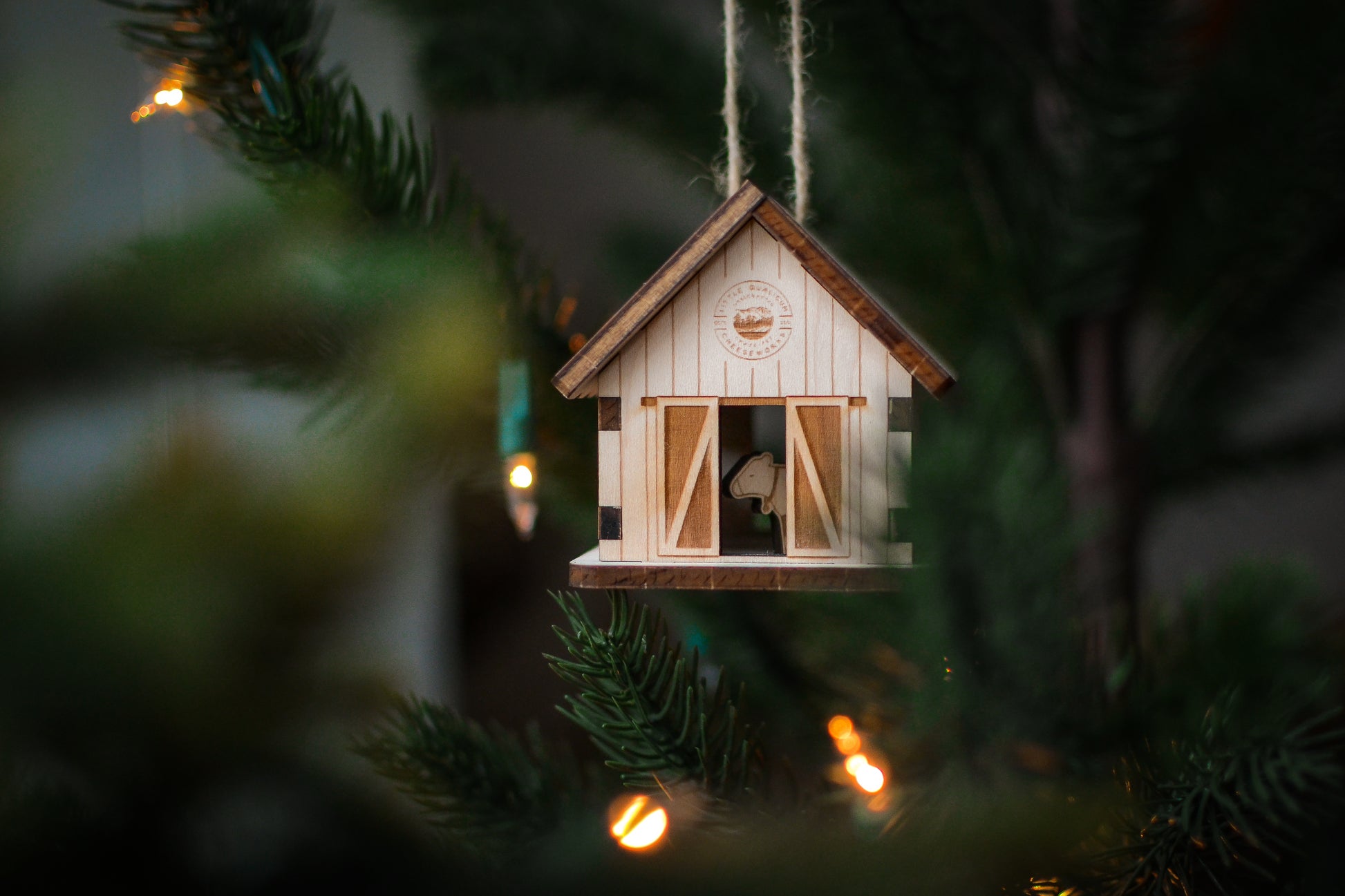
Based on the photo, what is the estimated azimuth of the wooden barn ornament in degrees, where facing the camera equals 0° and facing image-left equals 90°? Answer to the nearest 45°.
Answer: approximately 0°

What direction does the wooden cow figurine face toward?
to the viewer's left
